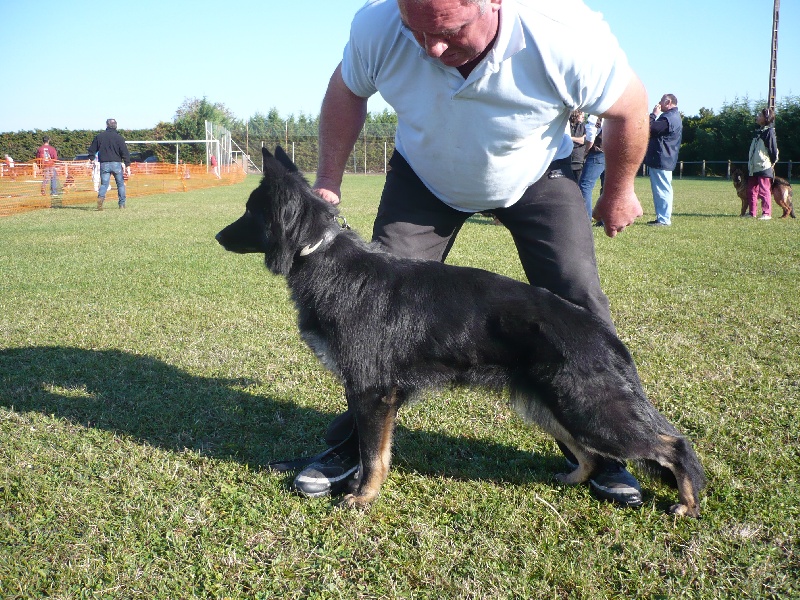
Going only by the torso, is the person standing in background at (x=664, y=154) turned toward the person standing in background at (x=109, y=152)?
yes

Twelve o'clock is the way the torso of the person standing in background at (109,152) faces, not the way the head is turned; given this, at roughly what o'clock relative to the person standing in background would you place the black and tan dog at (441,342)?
The black and tan dog is roughly at 6 o'clock from the person standing in background.

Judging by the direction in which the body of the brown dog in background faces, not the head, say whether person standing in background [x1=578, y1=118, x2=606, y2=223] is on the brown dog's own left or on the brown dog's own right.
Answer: on the brown dog's own left

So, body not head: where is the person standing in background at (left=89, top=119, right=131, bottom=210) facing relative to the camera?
away from the camera

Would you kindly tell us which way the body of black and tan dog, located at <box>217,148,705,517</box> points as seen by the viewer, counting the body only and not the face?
to the viewer's left

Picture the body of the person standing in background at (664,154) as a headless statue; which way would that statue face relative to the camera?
to the viewer's left

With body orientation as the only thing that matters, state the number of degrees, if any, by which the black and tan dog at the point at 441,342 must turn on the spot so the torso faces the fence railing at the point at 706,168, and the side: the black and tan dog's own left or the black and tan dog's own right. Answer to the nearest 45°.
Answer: approximately 90° to the black and tan dog's own right

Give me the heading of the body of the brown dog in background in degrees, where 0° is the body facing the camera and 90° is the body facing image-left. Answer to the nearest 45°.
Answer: approximately 90°
